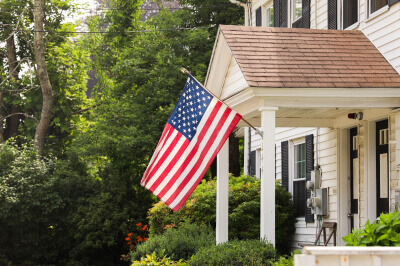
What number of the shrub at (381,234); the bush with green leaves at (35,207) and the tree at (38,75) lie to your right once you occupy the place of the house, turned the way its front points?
2

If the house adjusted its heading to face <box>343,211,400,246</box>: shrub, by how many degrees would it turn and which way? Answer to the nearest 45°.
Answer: approximately 45° to its left

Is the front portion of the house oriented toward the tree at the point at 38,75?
no
